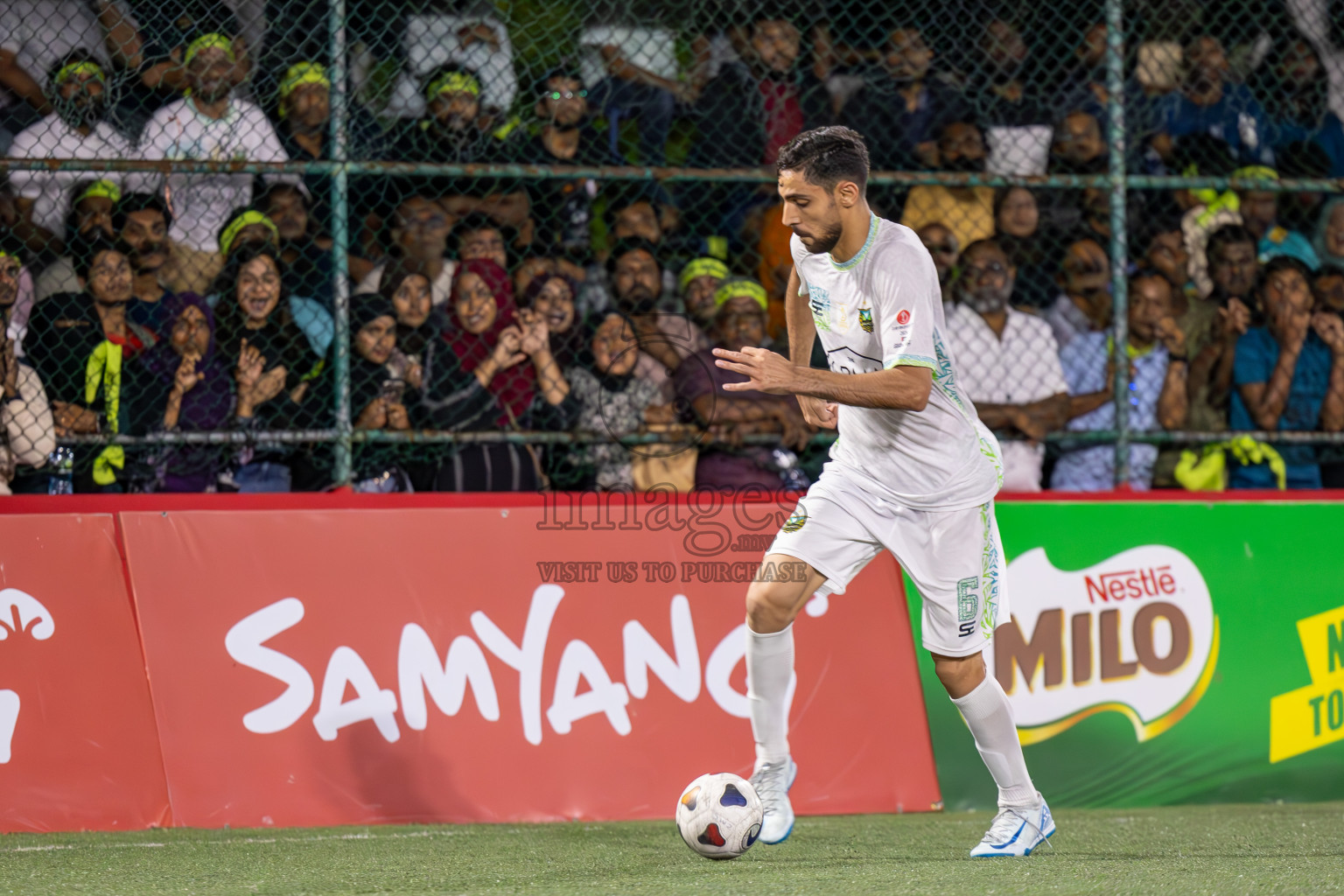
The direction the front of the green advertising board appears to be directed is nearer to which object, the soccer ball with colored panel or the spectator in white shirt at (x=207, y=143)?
the soccer ball with colored panel

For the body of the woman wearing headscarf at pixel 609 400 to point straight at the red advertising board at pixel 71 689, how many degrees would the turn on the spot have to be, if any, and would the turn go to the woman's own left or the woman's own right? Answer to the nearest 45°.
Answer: approximately 45° to the woman's own right

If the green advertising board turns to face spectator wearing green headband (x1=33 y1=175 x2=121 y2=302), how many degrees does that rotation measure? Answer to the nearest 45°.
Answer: approximately 90° to its right

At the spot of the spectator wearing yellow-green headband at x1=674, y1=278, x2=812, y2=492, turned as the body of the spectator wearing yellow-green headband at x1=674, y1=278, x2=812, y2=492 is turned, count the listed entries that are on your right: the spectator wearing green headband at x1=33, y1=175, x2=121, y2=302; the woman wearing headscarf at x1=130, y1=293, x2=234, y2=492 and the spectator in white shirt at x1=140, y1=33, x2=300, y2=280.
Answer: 3

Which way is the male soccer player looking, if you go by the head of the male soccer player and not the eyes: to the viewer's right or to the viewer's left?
to the viewer's left

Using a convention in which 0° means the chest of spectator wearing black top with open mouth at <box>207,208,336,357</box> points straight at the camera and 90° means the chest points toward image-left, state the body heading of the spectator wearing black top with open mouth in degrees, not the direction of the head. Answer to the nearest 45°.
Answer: approximately 0°

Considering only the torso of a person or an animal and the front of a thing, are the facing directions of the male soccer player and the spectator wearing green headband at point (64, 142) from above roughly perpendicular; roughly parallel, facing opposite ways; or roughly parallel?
roughly perpendicular
